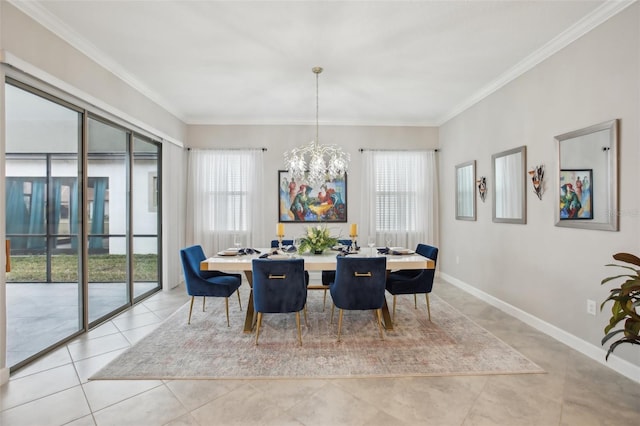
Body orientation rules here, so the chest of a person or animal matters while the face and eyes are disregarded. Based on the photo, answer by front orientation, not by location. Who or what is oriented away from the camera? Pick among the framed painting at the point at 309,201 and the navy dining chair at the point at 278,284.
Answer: the navy dining chair

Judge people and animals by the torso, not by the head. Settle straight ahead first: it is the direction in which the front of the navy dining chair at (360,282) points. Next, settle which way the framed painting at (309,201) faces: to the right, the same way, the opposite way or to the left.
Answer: the opposite way

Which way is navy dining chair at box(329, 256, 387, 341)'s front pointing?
away from the camera

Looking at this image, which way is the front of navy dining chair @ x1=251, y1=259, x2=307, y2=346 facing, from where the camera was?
facing away from the viewer

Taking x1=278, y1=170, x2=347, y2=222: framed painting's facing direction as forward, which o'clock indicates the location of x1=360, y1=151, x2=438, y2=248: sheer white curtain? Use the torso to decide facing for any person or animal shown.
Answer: The sheer white curtain is roughly at 9 o'clock from the framed painting.

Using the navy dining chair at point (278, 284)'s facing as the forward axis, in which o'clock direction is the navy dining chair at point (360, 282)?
the navy dining chair at point (360, 282) is roughly at 3 o'clock from the navy dining chair at point (278, 284).

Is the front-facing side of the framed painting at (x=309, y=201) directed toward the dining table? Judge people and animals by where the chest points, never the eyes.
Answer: yes

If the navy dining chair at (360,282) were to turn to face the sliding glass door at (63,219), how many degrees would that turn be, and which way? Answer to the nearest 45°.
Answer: approximately 90° to its left
